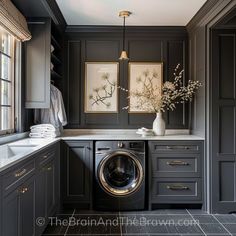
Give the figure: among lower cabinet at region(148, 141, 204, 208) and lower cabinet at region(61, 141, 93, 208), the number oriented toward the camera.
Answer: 2

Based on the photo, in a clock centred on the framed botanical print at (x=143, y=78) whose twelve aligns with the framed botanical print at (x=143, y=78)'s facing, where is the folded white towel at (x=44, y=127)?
The folded white towel is roughly at 2 o'clock from the framed botanical print.

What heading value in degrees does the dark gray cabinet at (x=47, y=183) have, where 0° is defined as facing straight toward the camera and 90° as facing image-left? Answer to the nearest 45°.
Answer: approximately 315°

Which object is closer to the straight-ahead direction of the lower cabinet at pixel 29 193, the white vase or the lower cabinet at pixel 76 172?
the white vase

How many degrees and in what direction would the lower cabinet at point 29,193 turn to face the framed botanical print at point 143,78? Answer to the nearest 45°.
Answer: approximately 90° to its left

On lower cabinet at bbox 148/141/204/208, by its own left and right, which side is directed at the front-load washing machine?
right

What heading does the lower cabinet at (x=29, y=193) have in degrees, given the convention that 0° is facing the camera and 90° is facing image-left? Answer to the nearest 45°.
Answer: approximately 315°

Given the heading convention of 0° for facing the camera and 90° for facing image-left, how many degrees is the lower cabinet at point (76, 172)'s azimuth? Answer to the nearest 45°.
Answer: approximately 0°

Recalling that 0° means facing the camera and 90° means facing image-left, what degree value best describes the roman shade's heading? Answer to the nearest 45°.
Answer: approximately 315°

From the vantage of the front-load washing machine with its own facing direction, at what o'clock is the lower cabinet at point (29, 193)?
The lower cabinet is roughly at 1 o'clock from the front-load washing machine.

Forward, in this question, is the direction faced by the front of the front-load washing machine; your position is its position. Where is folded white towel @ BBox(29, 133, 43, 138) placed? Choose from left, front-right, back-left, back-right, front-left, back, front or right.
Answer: right
